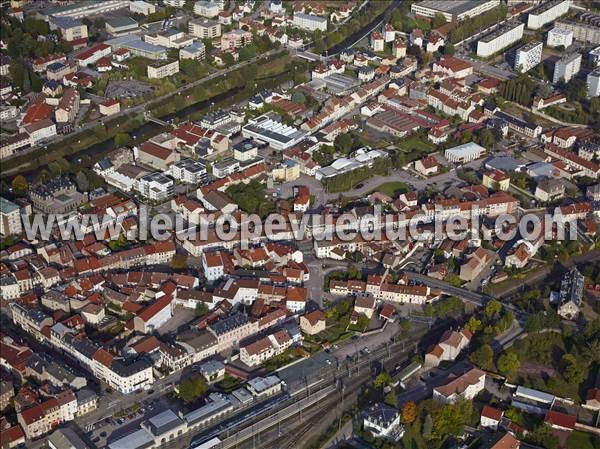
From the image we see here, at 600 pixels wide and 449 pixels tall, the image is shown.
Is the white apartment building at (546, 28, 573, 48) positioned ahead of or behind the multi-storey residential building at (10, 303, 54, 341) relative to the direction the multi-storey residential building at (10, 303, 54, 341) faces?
behind

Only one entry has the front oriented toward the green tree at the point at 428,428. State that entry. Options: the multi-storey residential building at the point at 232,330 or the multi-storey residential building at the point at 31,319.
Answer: the multi-storey residential building at the point at 232,330

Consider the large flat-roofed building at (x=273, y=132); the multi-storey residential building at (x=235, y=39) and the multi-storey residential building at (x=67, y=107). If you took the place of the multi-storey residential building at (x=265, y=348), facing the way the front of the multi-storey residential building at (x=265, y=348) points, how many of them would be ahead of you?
0

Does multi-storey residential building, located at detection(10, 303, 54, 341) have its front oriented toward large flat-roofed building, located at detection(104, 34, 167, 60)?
no

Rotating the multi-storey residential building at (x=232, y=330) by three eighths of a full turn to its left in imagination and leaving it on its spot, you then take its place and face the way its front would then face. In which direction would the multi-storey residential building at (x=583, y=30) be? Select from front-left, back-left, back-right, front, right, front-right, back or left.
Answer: front-right

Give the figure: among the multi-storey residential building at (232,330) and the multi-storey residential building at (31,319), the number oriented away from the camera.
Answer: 0

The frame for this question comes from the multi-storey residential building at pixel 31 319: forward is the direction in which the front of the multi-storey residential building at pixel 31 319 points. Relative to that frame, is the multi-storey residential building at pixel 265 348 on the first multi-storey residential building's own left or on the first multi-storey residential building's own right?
on the first multi-storey residential building's own left

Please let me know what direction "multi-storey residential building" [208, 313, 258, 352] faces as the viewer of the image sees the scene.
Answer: facing the viewer and to the right of the viewer

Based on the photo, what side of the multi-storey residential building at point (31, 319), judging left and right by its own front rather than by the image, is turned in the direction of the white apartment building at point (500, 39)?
back

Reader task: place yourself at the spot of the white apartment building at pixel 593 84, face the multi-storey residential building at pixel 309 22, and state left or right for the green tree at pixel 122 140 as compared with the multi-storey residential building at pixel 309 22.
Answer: left

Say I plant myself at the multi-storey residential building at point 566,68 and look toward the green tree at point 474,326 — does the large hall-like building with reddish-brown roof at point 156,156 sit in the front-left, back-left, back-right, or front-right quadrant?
front-right

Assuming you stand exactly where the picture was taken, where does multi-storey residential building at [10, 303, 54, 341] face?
facing the viewer and to the left of the viewer

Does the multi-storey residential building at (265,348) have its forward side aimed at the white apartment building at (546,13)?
no
